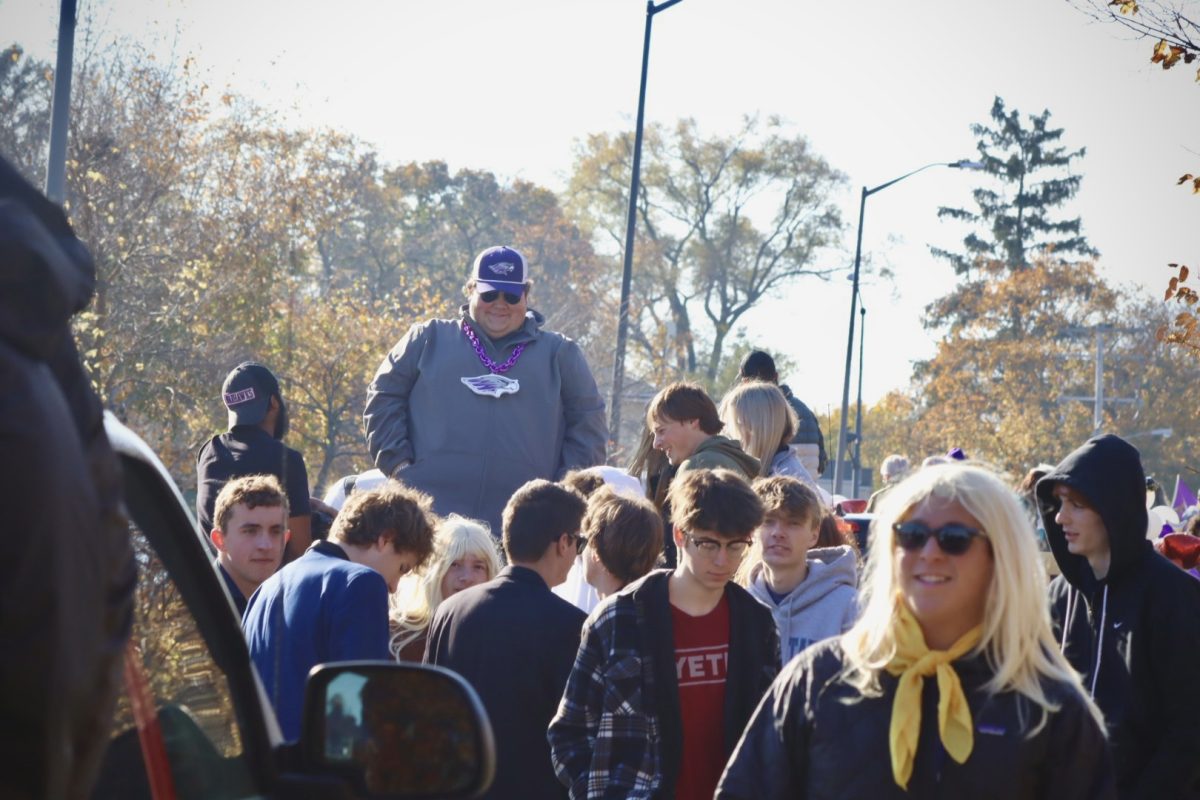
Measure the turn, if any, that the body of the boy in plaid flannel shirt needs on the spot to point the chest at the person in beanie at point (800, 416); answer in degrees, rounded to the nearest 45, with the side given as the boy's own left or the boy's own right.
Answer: approximately 135° to the boy's own left

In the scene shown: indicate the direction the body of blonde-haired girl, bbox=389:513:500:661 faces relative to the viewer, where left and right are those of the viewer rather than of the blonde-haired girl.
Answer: facing the viewer and to the right of the viewer

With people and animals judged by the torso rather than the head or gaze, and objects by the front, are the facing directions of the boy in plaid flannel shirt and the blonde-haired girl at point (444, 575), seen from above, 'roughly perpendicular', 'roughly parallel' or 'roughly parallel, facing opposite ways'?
roughly parallel

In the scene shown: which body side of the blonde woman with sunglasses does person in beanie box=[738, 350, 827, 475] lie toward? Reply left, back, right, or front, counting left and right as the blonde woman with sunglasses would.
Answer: back

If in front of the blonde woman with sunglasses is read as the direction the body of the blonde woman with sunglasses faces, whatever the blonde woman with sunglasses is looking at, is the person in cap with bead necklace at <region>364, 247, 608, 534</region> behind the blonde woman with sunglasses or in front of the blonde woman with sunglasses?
behind

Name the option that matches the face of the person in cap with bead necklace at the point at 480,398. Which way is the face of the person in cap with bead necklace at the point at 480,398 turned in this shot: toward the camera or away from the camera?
toward the camera

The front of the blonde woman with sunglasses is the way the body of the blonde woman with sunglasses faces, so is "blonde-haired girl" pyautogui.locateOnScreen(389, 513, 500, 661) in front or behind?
behind

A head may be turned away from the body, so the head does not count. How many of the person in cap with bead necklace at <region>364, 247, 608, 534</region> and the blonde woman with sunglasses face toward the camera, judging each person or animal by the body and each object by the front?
2

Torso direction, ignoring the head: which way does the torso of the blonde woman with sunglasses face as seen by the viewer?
toward the camera

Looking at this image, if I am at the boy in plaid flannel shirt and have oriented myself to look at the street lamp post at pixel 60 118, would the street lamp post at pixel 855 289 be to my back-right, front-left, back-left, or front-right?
front-right
